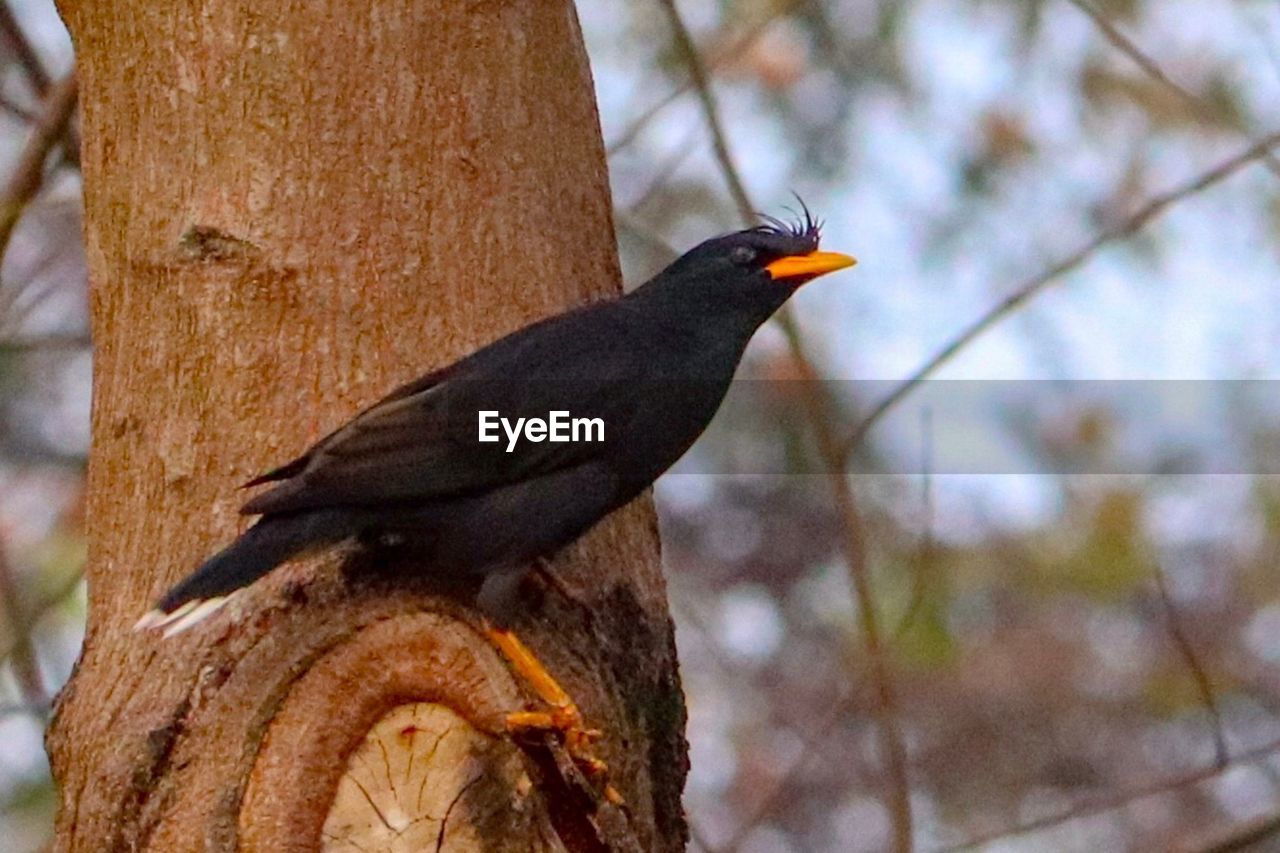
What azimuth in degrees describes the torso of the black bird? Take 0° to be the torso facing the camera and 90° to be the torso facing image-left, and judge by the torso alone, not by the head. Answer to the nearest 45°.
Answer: approximately 270°

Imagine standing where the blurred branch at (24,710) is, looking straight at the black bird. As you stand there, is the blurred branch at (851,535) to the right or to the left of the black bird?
left
